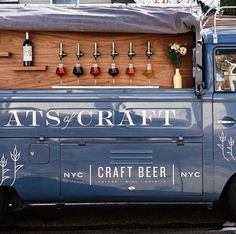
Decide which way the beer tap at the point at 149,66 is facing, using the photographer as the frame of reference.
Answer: facing the viewer

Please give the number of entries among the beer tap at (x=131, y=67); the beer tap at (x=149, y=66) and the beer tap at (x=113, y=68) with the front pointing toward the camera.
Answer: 3

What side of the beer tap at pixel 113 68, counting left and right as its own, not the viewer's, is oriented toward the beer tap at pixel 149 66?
left

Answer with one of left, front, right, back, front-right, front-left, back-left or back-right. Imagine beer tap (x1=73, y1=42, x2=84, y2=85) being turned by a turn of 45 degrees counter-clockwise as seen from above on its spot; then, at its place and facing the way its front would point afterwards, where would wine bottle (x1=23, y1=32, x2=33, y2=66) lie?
back-right

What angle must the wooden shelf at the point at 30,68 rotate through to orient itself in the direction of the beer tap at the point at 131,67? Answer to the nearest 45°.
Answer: approximately 90° to its left

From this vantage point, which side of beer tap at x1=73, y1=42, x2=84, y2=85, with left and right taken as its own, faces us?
front

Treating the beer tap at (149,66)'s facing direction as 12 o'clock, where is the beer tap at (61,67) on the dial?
the beer tap at (61,67) is roughly at 3 o'clock from the beer tap at (149,66).

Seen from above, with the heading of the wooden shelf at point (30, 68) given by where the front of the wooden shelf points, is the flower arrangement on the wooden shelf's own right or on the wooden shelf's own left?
on the wooden shelf's own left

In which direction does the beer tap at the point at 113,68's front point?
toward the camera

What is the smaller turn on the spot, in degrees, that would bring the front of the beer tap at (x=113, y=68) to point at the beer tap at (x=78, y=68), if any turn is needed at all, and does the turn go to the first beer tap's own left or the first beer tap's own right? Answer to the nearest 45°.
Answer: approximately 90° to the first beer tap's own right

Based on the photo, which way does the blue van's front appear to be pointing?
to the viewer's right

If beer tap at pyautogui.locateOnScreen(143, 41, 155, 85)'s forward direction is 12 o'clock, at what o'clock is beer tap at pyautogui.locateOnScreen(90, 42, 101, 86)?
beer tap at pyautogui.locateOnScreen(90, 42, 101, 86) is roughly at 3 o'clock from beer tap at pyautogui.locateOnScreen(143, 41, 155, 85).
